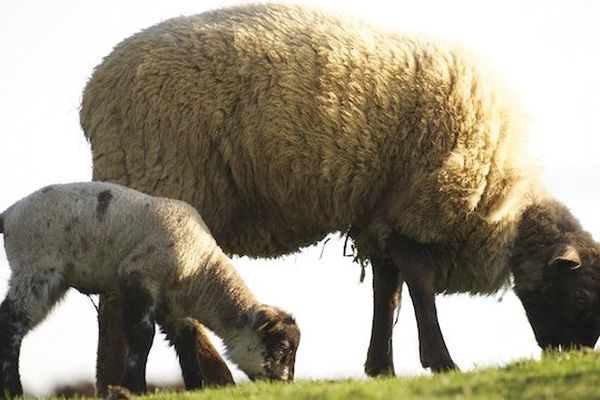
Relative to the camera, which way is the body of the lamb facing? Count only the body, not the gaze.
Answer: to the viewer's right

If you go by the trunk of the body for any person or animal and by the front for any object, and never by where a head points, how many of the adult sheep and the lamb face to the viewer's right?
2

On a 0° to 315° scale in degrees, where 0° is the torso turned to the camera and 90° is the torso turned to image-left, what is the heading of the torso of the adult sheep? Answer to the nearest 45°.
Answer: approximately 270°

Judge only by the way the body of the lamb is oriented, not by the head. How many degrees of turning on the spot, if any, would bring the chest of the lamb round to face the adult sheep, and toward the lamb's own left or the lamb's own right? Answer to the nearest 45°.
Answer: approximately 45° to the lamb's own left

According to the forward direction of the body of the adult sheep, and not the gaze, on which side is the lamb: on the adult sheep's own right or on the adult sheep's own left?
on the adult sheep's own right
